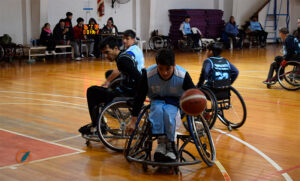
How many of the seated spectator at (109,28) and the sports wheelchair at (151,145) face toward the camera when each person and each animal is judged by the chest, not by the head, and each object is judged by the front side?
2

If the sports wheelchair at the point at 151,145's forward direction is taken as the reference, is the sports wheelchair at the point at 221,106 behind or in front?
behind

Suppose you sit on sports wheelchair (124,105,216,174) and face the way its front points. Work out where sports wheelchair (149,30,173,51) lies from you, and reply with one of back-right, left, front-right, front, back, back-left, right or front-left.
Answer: back

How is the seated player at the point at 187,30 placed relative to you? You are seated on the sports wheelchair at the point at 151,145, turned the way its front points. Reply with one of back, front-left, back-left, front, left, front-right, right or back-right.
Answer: back

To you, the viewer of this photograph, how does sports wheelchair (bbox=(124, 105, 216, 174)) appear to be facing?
facing the viewer

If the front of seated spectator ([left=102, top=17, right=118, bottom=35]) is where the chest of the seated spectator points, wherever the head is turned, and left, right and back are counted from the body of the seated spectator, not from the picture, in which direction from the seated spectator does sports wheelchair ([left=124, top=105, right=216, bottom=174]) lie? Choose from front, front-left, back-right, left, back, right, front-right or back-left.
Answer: front

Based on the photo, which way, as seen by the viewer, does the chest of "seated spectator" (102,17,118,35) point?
toward the camera

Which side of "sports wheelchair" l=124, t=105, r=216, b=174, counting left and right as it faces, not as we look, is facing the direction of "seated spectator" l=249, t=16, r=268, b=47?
back

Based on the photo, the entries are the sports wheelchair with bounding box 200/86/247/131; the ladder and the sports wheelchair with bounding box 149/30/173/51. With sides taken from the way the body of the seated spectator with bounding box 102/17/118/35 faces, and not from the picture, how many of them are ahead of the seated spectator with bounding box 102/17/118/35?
1

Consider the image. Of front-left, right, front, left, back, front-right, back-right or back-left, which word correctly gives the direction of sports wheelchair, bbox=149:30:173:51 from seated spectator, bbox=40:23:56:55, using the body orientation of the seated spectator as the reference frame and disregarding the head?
left

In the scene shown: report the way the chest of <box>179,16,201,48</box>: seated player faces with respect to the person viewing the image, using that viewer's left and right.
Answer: facing the viewer and to the right of the viewer

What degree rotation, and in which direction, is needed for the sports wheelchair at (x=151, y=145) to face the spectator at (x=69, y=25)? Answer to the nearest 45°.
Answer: approximately 180°

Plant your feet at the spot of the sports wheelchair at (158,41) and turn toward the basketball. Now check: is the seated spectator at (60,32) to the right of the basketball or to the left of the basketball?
right

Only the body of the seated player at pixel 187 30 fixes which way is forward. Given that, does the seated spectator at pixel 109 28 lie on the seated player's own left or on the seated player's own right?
on the seated player's own right

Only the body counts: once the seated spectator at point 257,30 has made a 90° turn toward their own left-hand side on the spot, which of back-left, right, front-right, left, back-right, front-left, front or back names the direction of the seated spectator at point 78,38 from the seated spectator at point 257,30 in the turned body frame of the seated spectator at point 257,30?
back

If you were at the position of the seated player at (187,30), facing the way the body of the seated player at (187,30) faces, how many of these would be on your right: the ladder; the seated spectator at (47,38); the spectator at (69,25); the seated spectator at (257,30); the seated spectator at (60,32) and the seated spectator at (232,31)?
3
